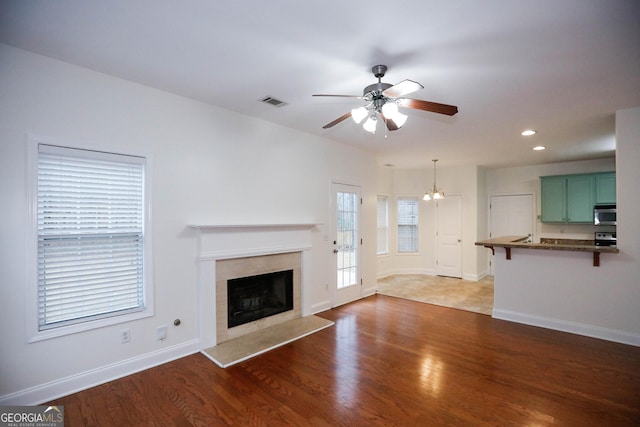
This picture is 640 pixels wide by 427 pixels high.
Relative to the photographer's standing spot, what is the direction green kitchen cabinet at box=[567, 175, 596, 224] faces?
facing the viewer

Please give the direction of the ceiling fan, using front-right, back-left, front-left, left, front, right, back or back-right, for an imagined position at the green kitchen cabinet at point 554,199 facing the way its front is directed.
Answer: front

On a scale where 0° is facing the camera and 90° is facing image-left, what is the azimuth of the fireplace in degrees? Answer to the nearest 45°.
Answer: approximately 315°

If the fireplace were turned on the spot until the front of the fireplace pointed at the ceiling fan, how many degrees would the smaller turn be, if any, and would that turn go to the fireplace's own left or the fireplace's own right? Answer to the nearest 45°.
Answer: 0° — it already faces it

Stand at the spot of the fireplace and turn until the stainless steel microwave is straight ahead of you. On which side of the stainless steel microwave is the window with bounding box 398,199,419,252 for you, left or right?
left

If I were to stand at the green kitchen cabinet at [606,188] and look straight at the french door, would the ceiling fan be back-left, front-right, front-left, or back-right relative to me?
front-left

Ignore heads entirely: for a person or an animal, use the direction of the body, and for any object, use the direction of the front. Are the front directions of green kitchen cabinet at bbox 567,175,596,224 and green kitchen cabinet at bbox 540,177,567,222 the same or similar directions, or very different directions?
same or similar directions

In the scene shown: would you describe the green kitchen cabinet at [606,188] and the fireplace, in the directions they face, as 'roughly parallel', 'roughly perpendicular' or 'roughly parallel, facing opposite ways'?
roughly perpendicular

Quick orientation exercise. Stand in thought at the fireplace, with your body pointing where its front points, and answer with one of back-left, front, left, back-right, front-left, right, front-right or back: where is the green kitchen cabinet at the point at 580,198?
front-left

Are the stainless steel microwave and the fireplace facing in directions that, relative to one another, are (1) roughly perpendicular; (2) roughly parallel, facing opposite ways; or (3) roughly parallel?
roughly perpendicular

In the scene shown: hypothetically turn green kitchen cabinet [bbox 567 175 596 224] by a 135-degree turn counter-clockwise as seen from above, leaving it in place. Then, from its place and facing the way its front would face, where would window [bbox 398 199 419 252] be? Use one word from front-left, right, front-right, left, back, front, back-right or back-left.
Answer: back-left

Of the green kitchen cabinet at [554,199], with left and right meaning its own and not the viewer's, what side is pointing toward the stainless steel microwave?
left

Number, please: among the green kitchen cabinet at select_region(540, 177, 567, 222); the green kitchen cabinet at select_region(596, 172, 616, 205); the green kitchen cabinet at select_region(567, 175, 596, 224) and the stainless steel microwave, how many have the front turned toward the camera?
4

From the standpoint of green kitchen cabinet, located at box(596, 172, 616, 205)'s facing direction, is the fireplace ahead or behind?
ahead

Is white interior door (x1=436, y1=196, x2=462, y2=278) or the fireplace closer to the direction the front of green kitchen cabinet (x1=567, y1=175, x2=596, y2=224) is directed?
the fireplace

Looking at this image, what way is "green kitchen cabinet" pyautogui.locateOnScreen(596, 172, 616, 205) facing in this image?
toward the camera

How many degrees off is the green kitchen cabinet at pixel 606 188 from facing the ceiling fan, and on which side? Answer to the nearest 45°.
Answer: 0° — it already faces it

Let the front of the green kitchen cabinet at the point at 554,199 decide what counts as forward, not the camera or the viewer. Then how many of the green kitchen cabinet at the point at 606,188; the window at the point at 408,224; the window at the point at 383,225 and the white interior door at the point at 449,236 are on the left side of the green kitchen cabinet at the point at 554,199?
1
